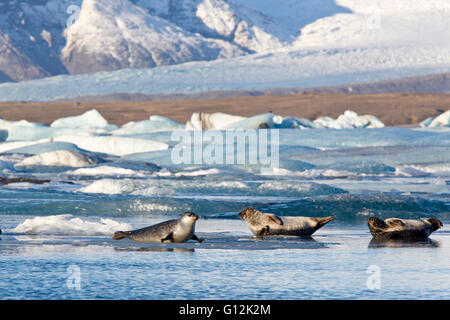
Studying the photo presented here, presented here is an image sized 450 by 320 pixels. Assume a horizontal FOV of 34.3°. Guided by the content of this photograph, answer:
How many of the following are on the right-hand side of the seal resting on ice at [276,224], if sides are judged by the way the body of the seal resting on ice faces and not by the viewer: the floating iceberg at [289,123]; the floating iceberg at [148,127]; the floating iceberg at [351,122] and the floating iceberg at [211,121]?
4

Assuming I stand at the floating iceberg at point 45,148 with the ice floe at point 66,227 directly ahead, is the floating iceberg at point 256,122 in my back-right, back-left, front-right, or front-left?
back-left

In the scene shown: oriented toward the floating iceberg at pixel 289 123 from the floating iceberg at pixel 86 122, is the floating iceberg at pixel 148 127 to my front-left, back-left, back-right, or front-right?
front-right

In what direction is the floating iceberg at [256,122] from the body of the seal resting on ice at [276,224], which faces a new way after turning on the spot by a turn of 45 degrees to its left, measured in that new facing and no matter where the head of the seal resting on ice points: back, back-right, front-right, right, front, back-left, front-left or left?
back-right

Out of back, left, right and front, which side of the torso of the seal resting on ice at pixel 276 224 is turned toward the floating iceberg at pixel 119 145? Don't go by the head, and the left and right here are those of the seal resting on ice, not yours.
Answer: right

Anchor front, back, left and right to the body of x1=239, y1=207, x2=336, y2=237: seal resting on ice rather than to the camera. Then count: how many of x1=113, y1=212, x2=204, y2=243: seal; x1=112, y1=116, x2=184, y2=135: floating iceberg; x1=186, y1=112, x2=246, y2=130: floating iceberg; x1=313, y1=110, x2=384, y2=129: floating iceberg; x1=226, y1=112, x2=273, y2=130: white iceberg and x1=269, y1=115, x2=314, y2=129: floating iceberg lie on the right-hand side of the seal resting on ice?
5

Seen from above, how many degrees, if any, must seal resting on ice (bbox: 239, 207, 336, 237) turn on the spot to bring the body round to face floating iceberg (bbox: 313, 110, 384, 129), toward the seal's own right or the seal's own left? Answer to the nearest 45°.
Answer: approximately 90° to the seal's own right

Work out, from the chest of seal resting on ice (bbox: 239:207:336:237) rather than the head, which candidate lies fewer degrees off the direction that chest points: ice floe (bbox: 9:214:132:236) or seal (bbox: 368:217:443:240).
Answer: the ice floe

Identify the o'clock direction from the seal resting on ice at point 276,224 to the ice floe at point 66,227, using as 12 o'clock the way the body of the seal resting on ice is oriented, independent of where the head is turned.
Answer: The ice floe is roughly at 12 o'clock from the seal resting on ice.

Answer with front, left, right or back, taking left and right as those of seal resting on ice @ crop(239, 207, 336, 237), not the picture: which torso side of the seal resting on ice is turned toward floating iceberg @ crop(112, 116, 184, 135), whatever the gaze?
right

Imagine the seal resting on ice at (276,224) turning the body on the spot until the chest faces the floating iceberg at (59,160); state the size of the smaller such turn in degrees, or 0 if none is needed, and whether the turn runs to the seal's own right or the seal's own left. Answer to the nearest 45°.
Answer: approximately 45° to the seal's own right

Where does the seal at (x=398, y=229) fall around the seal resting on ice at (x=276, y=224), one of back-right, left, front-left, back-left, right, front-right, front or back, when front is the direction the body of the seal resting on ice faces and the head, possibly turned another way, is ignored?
back

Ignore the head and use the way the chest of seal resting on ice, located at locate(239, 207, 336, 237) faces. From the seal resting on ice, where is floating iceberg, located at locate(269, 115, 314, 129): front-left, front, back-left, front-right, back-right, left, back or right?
right

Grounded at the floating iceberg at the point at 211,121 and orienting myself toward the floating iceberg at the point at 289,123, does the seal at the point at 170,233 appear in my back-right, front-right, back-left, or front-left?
back-right

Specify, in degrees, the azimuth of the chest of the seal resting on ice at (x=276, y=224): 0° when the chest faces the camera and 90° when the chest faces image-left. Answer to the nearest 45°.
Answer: approximately 90°

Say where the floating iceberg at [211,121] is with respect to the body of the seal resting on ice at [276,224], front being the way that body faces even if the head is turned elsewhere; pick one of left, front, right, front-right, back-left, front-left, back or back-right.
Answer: right

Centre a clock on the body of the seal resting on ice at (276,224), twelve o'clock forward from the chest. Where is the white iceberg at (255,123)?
The white iceberg is roughly at 3 o'clock from the seal resting on ice.
